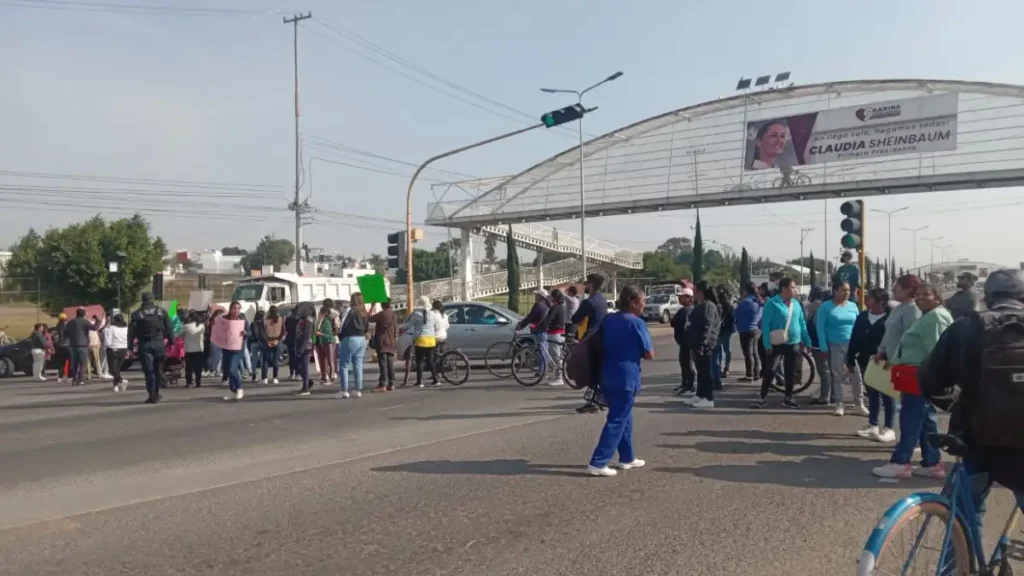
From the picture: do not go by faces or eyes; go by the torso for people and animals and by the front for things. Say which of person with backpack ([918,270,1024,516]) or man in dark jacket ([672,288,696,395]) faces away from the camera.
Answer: the person with backpack

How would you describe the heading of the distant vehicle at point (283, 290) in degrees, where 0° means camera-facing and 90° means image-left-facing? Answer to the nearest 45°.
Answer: approximately 45°

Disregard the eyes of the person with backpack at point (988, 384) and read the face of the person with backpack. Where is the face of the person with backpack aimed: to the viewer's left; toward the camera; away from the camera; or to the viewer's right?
away from the camera

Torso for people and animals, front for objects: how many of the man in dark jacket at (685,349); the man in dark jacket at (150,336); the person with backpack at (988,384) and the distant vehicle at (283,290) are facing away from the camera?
2

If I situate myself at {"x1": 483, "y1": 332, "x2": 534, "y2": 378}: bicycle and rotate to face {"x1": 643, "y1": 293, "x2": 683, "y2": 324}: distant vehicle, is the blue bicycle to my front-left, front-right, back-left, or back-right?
back-right

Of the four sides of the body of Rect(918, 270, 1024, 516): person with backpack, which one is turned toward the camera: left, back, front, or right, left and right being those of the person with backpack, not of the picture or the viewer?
back

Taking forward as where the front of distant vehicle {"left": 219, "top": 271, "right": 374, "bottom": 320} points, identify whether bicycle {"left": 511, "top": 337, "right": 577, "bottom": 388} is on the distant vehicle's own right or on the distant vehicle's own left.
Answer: on the distant vehicle's own left

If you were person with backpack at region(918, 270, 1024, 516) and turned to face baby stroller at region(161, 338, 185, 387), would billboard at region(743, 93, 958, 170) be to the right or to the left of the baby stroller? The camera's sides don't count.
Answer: right

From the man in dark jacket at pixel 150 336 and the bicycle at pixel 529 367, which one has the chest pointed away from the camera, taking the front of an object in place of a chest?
the man in dark jacket
